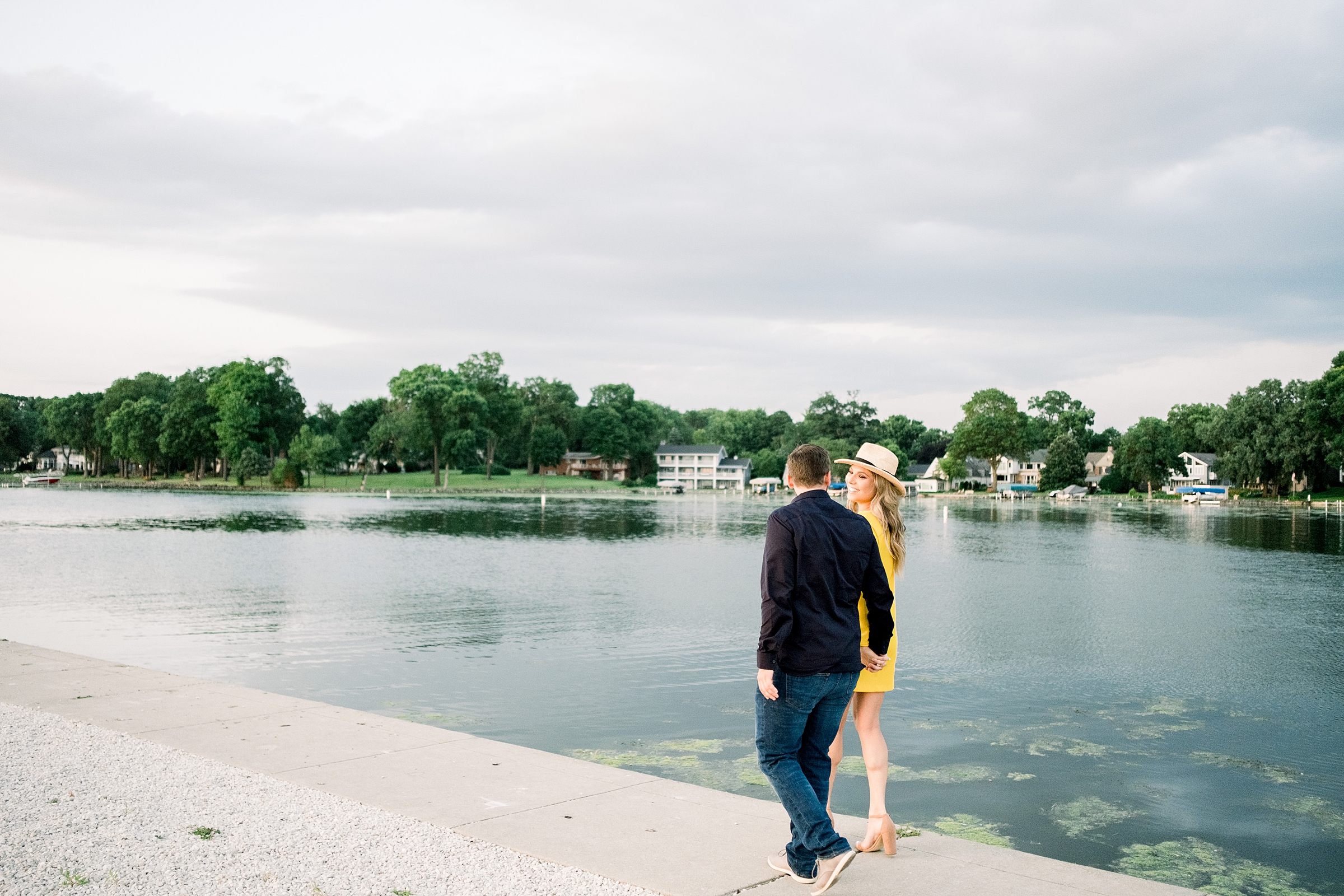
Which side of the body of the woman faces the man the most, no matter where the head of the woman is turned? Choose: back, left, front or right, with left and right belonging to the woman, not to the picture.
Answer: left
